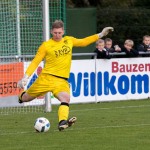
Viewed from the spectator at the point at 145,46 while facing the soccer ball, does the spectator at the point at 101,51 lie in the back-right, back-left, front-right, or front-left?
front-right

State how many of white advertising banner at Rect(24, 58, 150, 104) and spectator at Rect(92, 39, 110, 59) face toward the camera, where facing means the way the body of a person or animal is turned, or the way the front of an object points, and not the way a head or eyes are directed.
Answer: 2

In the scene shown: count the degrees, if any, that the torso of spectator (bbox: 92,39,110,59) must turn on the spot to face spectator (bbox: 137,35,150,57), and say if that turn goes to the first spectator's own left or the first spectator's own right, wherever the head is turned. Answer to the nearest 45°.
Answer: approximately 135° to the first spectator's own left

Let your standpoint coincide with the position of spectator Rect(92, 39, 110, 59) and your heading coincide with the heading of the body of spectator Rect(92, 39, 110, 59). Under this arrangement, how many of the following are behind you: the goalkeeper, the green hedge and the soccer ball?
1

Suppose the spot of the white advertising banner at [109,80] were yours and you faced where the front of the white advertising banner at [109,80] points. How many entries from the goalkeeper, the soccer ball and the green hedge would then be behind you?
1

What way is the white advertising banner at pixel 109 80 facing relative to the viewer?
toward the camera

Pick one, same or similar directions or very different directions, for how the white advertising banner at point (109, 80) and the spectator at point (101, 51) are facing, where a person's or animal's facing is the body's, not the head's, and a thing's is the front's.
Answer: same or similar directions

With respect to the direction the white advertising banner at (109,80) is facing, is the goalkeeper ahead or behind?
ahead

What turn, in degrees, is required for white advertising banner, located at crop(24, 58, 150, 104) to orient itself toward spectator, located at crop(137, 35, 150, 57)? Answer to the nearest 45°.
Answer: approximately 135° to its left

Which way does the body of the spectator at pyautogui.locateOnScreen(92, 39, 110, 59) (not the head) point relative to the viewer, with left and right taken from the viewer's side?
facing the viewer

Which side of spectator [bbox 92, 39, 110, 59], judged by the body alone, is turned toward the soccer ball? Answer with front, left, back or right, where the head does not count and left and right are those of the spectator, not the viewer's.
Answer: front

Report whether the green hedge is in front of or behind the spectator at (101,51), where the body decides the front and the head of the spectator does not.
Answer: behind
